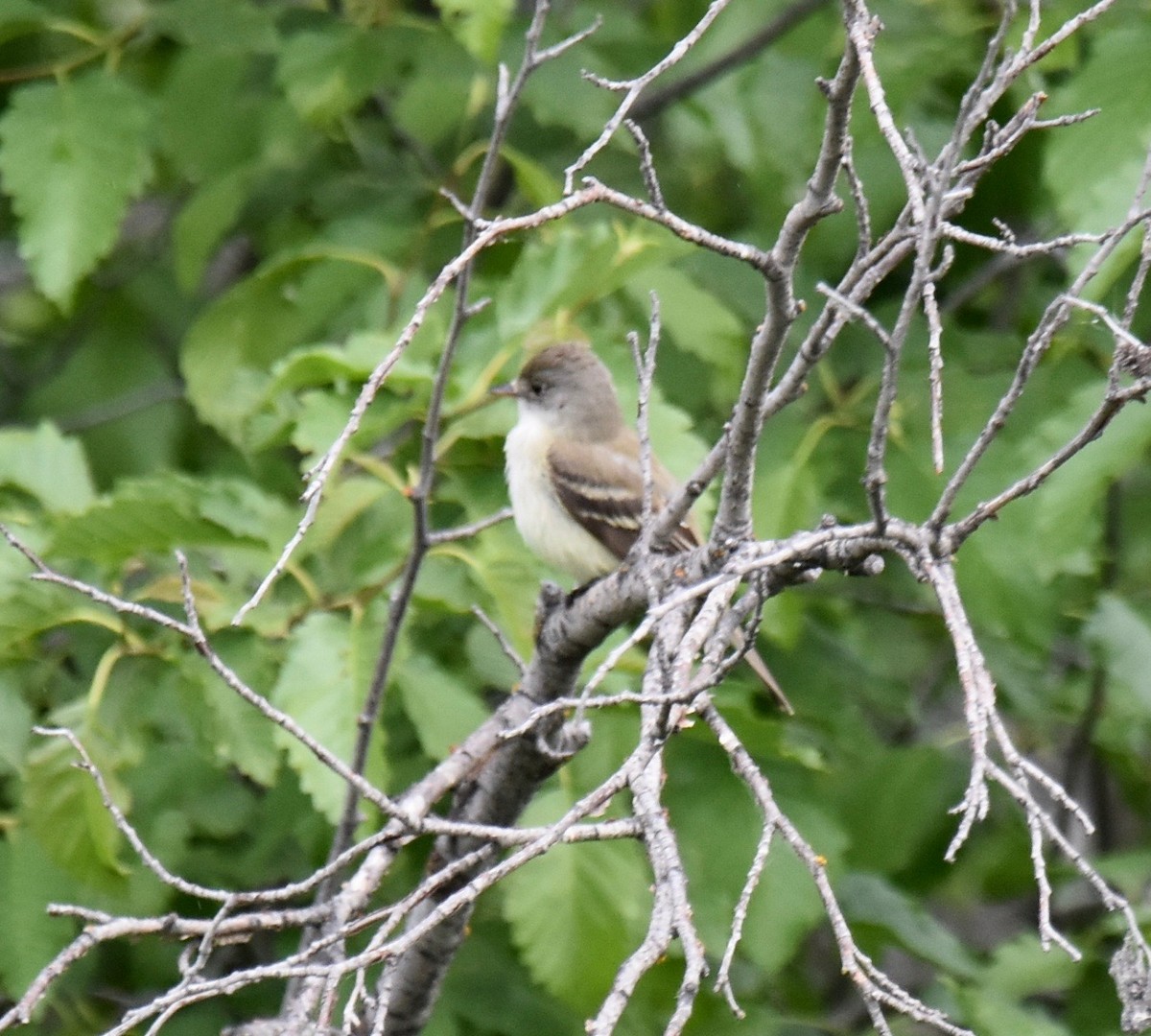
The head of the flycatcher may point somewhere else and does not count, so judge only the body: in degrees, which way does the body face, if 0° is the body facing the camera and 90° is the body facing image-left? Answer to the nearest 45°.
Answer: approximately 90°

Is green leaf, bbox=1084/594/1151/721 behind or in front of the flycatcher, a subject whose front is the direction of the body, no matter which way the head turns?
behind

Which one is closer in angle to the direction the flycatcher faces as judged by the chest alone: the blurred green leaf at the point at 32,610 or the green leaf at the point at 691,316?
the blurred green leaf
